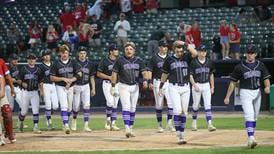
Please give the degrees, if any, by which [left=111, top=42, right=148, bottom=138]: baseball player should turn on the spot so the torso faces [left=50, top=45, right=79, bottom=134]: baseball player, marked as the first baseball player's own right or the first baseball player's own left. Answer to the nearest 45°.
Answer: approximately 135° to the first baseball player's own right

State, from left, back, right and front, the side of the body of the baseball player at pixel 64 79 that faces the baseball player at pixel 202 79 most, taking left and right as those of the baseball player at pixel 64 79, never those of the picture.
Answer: left

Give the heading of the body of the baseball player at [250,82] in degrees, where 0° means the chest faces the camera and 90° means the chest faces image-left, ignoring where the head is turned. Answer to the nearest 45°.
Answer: approximately 0°
